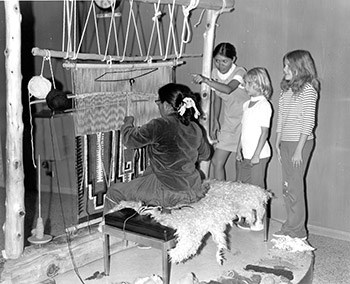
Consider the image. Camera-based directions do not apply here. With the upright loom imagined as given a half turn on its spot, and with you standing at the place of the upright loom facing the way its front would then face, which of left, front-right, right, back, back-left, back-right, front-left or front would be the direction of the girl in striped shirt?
right

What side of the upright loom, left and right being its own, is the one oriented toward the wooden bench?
front

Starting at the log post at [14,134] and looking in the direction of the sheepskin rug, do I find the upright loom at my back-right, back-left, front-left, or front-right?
front-left

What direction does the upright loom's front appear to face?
toward the camera

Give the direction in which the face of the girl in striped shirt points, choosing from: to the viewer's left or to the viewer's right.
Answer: to the viewer's left

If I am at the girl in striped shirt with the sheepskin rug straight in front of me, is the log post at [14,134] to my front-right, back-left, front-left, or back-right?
front-right
